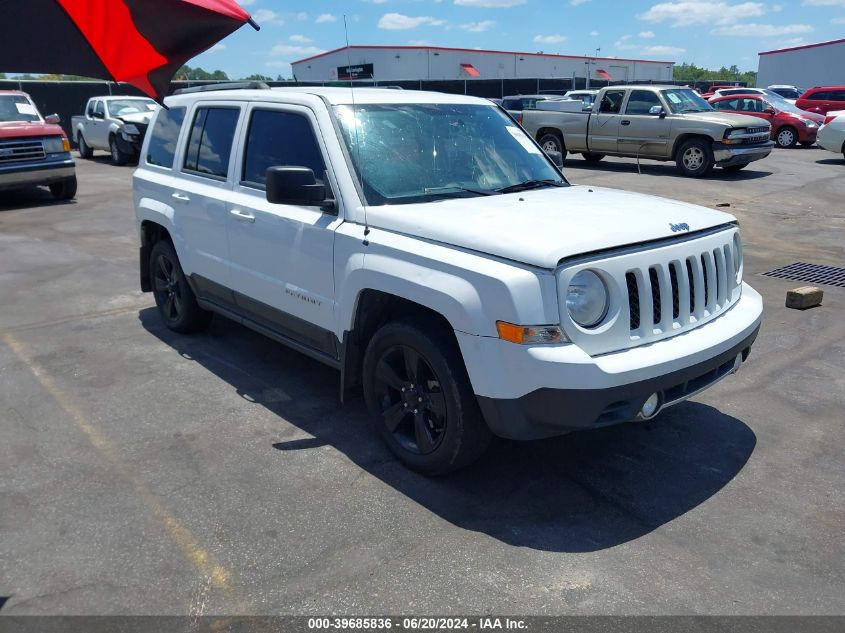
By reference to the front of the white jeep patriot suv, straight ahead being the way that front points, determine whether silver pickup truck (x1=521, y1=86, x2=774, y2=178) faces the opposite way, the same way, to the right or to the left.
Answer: the same way

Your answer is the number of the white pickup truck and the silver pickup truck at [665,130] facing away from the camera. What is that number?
0

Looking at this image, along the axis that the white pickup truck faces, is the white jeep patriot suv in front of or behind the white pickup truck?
in front

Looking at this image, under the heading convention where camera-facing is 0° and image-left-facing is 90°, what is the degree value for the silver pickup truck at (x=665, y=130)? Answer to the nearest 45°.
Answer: approximately 315°

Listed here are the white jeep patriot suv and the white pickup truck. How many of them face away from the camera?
0

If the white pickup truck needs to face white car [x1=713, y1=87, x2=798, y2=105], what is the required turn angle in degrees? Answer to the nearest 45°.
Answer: approximately 45° to its left

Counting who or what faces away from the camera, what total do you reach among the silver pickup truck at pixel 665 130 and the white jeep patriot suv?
0

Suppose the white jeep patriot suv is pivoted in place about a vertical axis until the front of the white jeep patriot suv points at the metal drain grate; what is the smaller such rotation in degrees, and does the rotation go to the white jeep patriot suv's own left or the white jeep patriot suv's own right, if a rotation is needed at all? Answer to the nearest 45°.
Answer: approximately 90° to the white jeep patriot suv's own left

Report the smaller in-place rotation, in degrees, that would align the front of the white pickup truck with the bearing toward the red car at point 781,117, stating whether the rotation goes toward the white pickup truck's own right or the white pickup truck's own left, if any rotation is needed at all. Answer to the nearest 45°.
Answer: approximately 45° to the white pickup truck's own left

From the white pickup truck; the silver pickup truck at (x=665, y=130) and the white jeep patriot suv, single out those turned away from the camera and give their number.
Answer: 0

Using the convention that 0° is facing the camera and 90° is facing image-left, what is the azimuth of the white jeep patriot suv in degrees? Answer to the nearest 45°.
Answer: approximately 315°

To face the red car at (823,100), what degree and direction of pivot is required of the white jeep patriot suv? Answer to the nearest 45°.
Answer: approximately 90° to its left

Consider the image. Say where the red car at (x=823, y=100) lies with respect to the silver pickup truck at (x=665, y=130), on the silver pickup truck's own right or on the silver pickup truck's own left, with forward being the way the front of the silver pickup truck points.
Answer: on the silver pickup truck's own left

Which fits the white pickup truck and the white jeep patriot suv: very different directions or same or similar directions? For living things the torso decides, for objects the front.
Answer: same or similar directions

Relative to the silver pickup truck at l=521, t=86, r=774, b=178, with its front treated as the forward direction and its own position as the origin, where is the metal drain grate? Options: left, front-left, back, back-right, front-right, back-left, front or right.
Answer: front-right

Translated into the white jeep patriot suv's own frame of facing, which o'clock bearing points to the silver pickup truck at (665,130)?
The silver pickup truck is roughly at 8 o'clock from the white jeep patriot suv.
